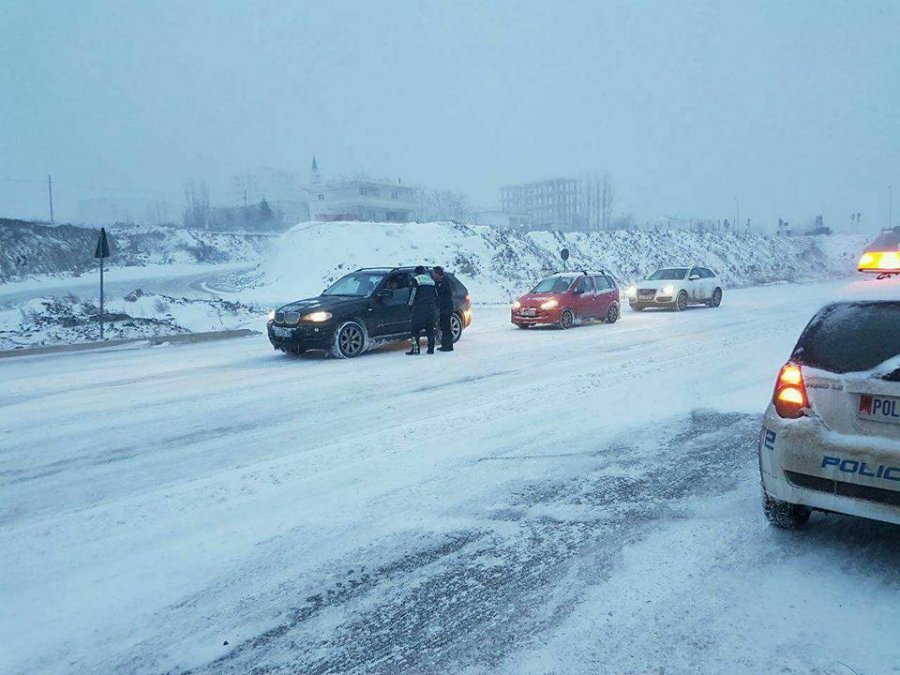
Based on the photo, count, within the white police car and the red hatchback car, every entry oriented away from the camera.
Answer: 1

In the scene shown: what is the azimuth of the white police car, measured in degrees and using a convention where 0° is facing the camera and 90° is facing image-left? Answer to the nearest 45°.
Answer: approximately 180°

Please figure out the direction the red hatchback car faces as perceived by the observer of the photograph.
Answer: facing the viewer and to the left of the viewer

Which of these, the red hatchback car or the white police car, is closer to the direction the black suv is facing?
the white police car

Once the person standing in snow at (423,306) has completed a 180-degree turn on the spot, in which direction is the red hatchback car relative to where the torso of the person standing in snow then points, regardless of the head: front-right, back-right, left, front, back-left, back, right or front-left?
left

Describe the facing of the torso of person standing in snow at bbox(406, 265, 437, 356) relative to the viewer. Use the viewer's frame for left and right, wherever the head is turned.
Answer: facing away from the viewer and to the left of the viewer

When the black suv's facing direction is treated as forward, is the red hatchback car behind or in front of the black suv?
behind

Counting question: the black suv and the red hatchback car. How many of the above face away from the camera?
0

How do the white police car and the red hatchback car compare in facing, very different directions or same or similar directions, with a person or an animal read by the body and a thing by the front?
very different directions

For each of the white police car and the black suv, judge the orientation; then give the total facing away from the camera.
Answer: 1

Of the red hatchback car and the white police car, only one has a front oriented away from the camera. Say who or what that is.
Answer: the white police car

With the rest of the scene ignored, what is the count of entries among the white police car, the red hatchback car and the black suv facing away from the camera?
1

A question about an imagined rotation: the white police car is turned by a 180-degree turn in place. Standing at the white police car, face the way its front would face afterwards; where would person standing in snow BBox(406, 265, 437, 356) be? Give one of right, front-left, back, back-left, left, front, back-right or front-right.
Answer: back-right

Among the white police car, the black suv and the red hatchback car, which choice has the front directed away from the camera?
the white police car

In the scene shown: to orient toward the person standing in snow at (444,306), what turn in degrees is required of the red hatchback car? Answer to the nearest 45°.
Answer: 0° — it already faces them

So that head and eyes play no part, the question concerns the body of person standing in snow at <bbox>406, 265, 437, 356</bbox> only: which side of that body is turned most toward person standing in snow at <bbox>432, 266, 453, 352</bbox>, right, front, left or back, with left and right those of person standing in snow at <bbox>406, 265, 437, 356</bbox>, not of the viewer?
right

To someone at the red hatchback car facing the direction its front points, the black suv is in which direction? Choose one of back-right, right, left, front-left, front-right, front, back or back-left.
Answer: front

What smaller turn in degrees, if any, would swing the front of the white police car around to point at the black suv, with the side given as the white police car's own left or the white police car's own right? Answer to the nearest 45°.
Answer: approximately 45° to the white police car's own left
